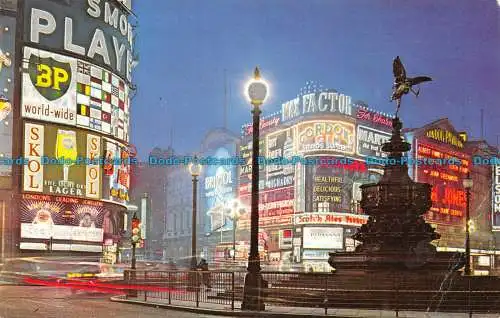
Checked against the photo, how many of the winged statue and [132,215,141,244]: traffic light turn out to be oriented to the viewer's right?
0

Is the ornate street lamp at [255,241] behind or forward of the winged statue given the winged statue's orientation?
forward

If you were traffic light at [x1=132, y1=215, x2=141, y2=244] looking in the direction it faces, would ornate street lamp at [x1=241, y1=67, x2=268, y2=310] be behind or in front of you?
in front

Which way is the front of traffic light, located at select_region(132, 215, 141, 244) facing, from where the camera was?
facing the viewer
